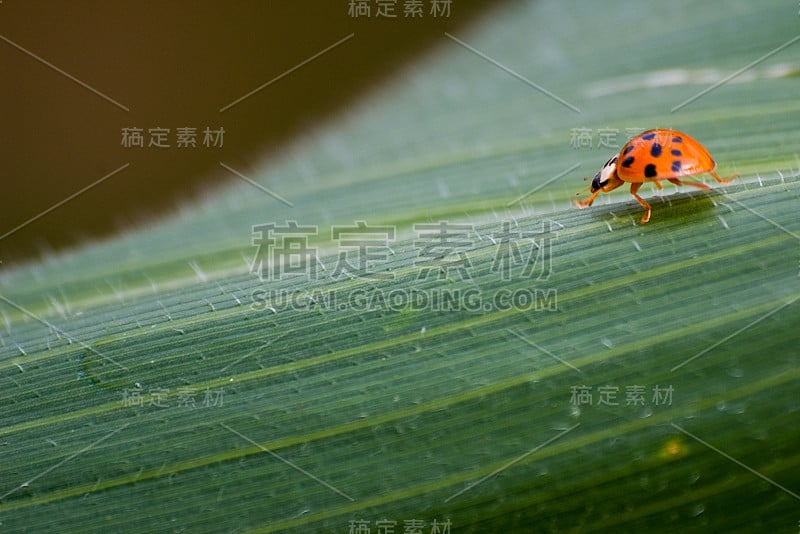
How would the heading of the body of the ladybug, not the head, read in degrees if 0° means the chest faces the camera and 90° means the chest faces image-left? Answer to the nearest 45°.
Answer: approximately 90°
